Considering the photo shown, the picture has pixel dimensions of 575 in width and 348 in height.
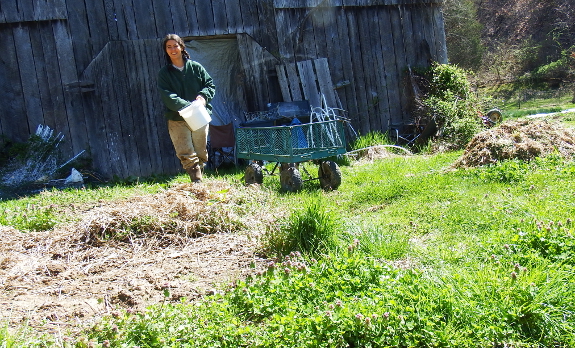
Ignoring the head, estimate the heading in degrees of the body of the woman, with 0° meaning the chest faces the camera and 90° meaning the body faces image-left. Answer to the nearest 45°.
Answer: approximately 0°

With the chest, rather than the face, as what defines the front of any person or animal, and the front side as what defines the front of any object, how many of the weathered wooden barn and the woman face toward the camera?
2

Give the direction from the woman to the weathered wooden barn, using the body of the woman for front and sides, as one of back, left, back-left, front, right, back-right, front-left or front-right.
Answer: back

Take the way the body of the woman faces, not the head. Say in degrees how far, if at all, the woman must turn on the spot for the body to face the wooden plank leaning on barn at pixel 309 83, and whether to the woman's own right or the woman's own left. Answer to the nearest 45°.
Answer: approximately 135° to the woman's own left

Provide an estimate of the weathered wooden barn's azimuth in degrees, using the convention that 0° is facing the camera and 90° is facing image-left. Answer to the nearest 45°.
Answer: approximately 0°

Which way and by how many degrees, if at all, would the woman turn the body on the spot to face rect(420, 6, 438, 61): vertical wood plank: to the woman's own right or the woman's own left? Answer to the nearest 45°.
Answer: approximately 135° to the woman's own left

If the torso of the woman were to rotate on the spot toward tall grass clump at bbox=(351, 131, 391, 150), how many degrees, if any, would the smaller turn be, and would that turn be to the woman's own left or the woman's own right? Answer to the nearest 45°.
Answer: approximately 135° to the woman's own left
